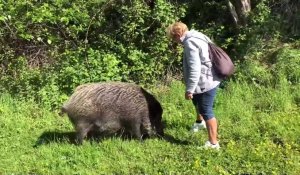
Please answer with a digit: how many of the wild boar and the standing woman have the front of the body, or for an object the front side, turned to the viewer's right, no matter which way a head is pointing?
1

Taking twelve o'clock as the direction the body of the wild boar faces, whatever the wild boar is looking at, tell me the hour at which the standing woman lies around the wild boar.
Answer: The standing woman is roughly at 1 o'clock from the wild boar.

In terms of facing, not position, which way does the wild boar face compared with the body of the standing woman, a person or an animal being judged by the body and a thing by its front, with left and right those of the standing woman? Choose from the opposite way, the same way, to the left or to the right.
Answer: the opposite way

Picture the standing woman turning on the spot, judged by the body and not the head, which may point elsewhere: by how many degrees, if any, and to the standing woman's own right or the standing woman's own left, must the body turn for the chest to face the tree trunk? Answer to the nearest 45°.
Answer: approximately 90° to the standing woman's own right

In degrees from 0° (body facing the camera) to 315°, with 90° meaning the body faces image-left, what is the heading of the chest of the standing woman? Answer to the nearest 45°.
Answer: approximately 90°

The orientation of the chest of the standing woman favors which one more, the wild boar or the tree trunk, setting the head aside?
the wild boar

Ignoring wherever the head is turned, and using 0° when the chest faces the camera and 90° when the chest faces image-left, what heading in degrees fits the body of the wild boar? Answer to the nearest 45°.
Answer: approximately 270°
